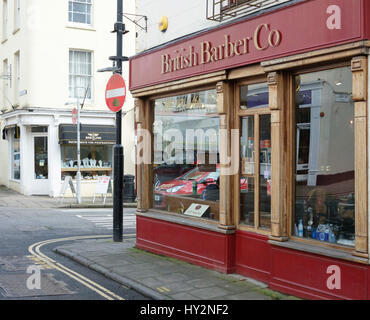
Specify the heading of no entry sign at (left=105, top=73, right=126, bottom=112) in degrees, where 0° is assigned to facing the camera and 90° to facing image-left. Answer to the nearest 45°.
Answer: approximately 45°

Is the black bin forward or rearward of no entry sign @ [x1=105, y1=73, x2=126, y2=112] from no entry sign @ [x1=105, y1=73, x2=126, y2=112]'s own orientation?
rearward

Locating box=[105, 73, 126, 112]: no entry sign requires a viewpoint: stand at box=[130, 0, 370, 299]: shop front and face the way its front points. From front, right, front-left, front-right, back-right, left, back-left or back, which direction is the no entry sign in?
right

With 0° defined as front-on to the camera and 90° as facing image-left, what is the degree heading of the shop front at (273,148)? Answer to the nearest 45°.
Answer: approximately 45°

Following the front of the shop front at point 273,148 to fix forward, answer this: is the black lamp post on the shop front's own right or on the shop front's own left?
on the shop front's own right

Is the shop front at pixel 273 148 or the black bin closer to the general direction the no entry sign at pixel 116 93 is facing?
the shop front
